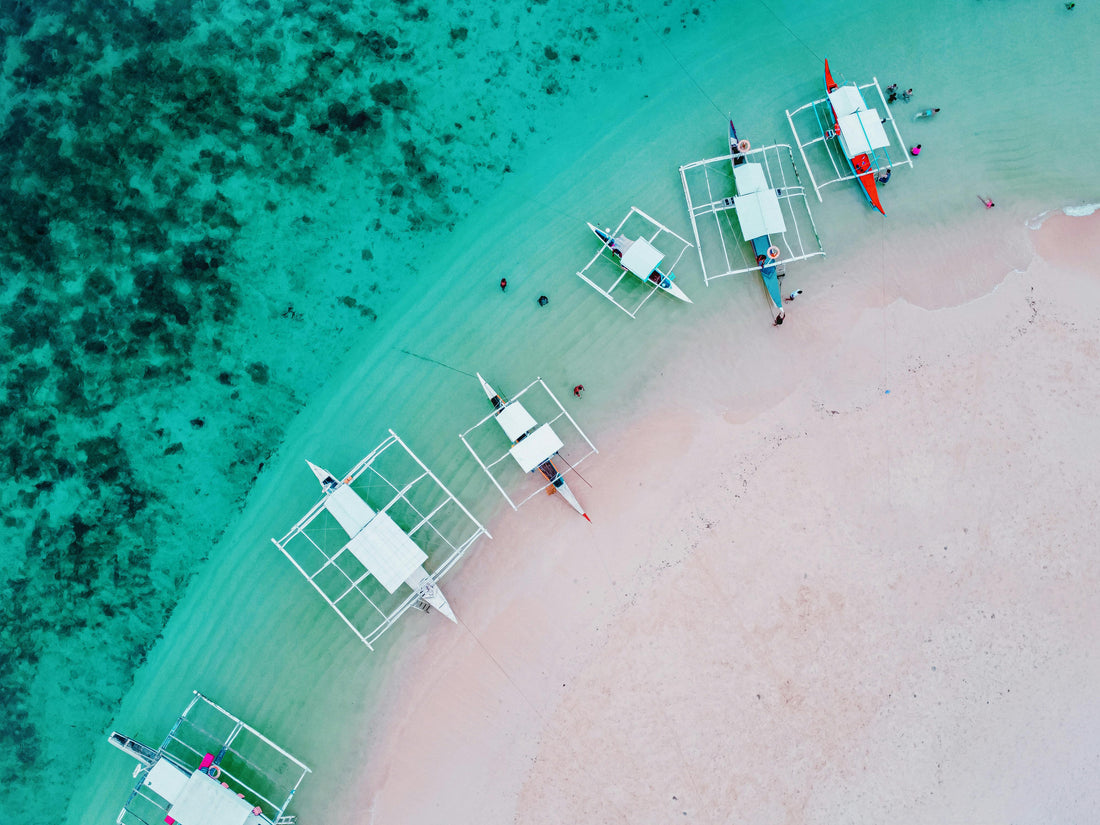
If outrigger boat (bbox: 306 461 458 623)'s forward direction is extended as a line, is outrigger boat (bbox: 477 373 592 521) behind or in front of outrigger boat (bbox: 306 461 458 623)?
in front

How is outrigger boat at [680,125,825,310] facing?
toward the camera

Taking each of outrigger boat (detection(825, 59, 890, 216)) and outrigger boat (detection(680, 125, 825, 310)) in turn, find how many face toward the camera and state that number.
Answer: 2

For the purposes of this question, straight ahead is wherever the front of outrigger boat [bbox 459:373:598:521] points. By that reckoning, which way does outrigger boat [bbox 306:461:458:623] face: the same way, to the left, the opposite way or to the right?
the same way

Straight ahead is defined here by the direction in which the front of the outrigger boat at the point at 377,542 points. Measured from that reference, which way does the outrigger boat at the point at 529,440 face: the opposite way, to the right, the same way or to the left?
the same way

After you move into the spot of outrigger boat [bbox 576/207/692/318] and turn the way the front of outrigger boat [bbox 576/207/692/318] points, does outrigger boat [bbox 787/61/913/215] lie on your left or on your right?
on your left

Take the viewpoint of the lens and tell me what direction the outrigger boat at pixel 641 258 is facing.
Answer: facing the viewer and to the right of the viewer

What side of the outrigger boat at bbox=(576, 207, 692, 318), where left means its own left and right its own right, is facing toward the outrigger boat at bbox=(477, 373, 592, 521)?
right

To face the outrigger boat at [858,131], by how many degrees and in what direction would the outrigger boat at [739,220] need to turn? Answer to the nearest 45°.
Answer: approximately 90° to its left

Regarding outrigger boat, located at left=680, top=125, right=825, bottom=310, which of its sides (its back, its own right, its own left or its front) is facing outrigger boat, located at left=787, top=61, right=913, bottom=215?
left

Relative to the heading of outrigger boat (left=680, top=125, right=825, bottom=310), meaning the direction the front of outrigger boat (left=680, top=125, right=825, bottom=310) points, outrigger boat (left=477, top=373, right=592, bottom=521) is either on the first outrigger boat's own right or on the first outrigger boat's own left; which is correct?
on the first outrigger boat's own right

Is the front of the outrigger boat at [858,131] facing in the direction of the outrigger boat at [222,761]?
no

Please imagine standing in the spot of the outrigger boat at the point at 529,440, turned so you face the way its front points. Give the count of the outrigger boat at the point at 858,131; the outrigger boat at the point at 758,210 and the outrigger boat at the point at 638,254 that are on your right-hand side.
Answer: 0

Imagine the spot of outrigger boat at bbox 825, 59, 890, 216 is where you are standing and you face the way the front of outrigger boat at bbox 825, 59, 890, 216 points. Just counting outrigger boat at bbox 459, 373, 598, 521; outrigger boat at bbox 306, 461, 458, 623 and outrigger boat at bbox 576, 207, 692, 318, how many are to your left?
0

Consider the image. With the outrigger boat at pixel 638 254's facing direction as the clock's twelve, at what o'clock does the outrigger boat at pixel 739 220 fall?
the outrigger boat at pixel 739 220 is roughly at 10 o'clock from the outrigger boat at pixel 638 254.

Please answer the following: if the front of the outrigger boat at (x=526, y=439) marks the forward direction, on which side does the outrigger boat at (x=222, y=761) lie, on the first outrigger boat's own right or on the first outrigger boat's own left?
on the first outrigger boat's own right
